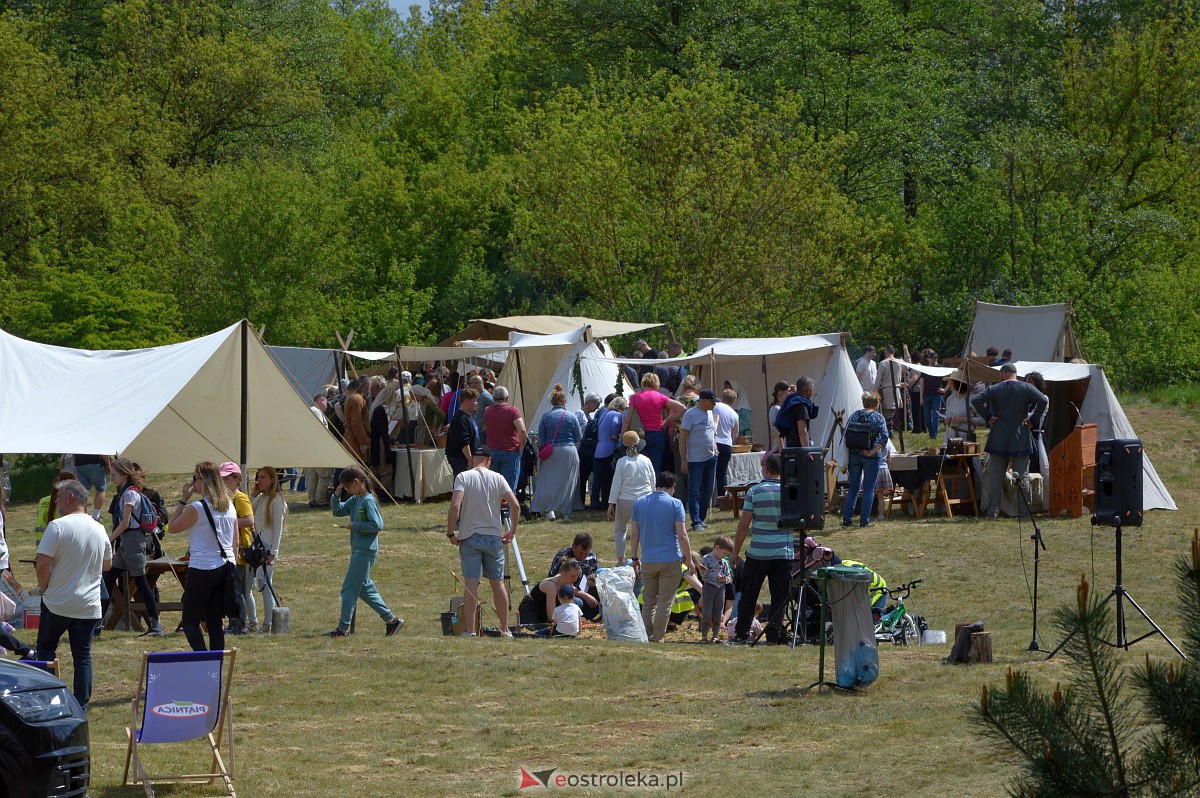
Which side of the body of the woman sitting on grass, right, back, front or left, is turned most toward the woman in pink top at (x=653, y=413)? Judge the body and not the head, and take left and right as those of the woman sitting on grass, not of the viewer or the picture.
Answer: left

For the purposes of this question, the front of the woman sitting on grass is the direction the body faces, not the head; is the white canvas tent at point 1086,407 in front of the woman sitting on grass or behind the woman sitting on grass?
in front

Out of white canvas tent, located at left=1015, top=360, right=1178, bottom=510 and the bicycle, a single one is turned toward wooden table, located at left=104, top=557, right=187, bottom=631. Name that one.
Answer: the white canvas tent

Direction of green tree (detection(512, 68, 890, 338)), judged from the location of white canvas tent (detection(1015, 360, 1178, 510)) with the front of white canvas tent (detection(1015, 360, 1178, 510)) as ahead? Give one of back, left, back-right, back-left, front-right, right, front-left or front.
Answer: right

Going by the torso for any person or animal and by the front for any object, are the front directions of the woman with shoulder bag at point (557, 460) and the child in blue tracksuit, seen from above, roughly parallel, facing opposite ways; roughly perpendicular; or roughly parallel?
roughly perpendicular

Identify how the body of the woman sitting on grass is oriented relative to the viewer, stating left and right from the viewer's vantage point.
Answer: facing to the right of the viewer

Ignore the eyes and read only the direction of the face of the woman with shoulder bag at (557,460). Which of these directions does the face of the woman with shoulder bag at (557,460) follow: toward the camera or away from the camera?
away from the camera

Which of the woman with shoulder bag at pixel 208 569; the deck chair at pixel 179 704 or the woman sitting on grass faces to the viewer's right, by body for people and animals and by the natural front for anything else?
the woman sitting on grass

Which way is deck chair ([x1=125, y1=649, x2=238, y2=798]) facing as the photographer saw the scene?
facing away from the viewer

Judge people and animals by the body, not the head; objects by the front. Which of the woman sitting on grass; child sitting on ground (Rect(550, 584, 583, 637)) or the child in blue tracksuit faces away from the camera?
the child sitting on ground

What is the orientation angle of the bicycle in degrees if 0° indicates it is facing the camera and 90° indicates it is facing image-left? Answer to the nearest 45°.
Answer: approximately 315°

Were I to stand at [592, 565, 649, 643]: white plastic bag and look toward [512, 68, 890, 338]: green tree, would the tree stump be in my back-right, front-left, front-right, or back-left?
back-right

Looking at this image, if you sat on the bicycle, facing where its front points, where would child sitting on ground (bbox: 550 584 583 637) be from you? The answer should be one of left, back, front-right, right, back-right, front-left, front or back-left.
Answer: back-right

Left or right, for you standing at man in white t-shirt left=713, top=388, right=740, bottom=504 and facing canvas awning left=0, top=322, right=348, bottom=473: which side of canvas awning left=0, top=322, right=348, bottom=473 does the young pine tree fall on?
left

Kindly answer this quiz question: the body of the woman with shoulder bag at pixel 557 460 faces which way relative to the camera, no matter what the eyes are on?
away from the camera

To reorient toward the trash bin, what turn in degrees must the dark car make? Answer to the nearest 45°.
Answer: approximately 45° to its left
